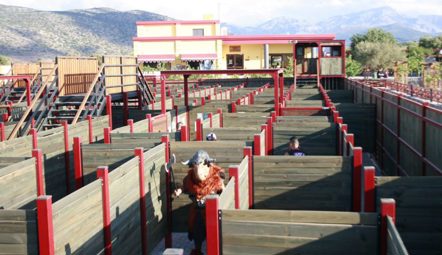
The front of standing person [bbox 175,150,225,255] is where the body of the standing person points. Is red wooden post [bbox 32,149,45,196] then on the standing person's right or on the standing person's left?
on the standing person's right

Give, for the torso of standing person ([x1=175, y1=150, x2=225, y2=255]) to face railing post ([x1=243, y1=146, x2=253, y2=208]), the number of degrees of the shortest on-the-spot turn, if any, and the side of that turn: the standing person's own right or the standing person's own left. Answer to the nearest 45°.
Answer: approximately 90° to the standing person's own left

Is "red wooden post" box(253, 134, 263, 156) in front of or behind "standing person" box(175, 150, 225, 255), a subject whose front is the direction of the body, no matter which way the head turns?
behind

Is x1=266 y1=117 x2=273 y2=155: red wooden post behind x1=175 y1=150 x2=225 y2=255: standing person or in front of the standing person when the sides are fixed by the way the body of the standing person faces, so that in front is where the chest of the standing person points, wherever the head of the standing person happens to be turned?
behind

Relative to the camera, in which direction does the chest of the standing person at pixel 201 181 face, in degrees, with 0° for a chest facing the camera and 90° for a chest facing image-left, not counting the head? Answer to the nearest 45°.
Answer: approximately 0°

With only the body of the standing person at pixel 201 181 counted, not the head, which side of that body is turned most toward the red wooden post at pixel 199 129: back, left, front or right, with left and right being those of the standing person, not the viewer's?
back

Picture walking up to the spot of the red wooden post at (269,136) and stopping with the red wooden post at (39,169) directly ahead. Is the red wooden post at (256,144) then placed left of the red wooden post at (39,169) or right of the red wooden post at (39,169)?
left
